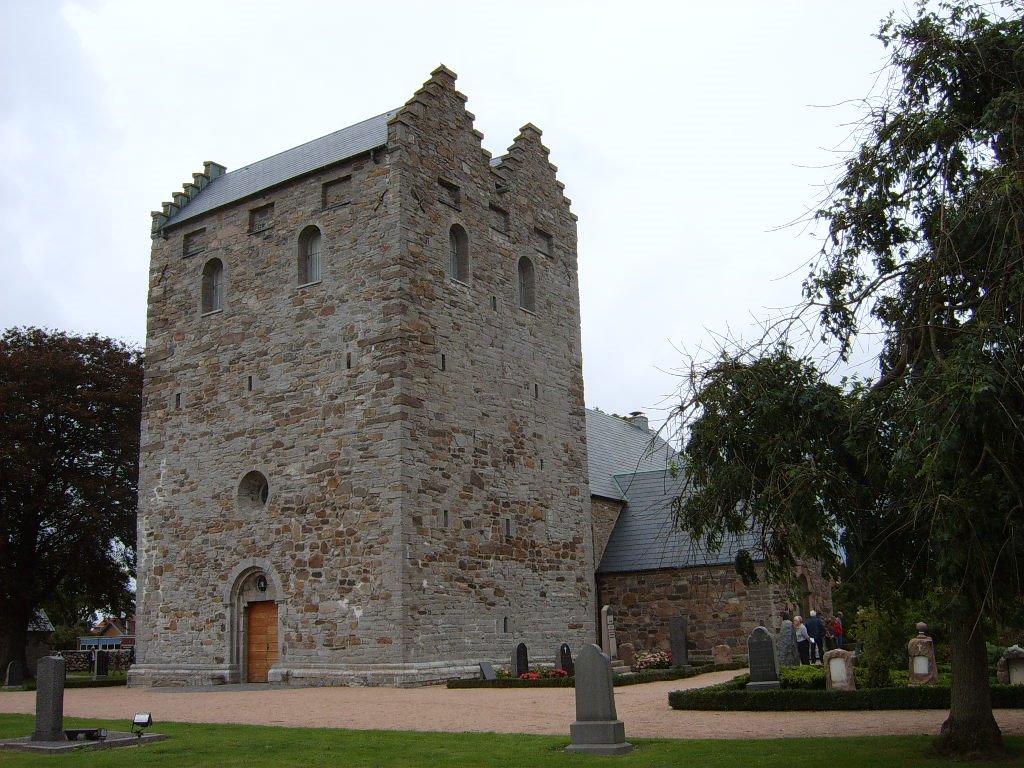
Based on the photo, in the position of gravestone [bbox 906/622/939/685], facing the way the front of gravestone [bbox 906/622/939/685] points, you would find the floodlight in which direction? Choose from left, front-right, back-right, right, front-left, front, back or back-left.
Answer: front-right

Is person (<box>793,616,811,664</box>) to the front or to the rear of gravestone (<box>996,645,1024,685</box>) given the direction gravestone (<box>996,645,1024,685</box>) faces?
to the rear

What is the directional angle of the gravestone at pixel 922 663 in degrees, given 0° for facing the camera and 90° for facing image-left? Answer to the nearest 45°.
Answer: approximately 0°

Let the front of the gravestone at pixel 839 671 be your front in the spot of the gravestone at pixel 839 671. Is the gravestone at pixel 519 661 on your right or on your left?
on your right

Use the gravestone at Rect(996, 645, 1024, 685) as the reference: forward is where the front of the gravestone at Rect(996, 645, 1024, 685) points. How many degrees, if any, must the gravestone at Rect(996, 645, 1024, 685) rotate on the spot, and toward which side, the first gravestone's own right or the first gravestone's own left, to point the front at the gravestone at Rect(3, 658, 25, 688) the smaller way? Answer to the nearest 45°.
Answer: approximately 90° to the first gravestone's own right

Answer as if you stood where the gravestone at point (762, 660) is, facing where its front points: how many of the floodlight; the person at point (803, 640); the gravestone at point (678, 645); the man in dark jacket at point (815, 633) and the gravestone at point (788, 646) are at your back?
4

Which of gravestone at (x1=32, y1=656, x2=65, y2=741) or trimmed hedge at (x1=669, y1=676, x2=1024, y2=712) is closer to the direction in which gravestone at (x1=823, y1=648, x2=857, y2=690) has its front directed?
the trimmed hedge

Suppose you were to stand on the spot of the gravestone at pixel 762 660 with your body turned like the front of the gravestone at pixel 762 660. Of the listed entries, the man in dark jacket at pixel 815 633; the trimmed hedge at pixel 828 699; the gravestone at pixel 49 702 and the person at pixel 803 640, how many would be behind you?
2

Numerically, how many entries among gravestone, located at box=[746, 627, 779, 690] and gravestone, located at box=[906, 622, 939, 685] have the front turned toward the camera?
2

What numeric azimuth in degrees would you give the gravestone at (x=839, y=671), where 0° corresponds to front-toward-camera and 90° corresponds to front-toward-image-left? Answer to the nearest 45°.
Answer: approximately 0°

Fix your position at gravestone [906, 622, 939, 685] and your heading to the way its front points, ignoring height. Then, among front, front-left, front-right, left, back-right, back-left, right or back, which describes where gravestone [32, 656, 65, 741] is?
front-right
